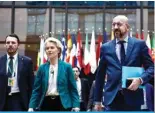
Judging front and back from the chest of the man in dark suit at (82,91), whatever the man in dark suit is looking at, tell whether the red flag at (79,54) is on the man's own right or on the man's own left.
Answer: on the man's own right

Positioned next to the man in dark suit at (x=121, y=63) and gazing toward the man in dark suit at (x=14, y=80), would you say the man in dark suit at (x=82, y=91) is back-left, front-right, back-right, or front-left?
front-right

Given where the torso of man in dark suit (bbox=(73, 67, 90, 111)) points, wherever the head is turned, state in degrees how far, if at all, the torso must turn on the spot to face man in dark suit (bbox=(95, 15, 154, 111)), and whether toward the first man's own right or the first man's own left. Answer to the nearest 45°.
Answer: approximately 45° to the first man's own left

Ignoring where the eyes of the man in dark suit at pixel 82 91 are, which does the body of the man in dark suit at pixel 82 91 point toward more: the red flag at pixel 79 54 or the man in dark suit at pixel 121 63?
the man in dark suit

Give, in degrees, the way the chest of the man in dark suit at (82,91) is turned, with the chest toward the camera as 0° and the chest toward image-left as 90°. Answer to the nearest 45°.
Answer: approximately 45°

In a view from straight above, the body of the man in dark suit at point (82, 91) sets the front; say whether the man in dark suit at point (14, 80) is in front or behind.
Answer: in front

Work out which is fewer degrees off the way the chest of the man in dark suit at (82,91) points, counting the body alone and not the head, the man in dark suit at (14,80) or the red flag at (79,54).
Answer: the man in dark suit
